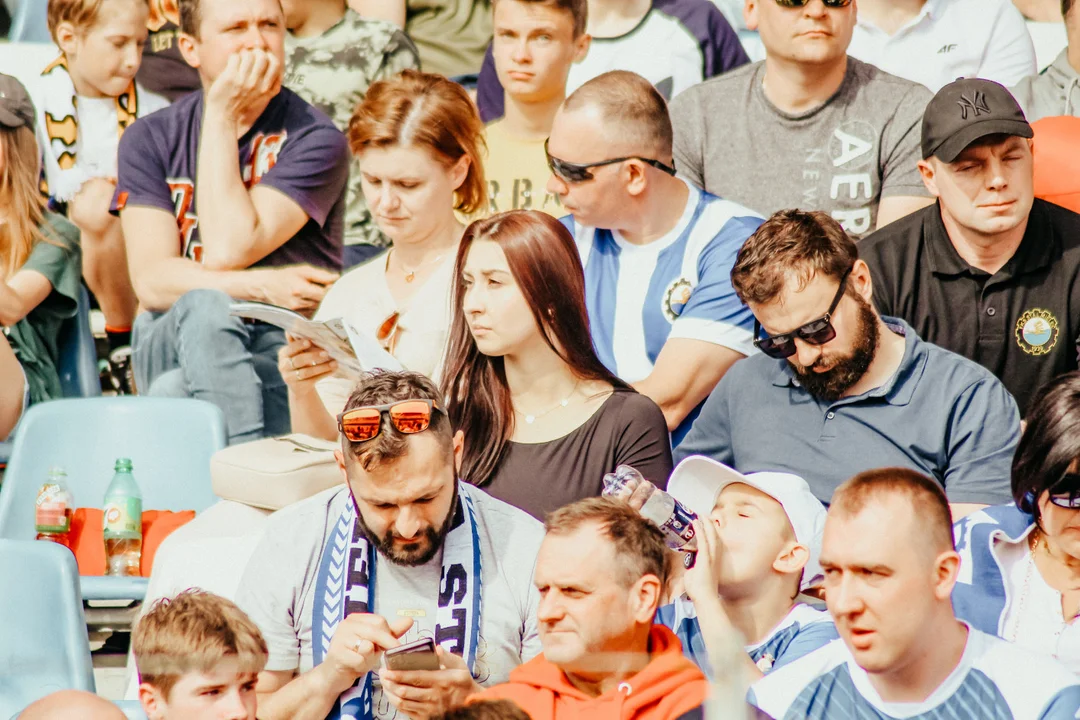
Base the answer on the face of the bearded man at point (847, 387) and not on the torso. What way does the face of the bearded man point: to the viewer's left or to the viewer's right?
to the viewer's left

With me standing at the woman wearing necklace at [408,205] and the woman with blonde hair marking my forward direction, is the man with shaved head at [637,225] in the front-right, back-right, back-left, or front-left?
back-right

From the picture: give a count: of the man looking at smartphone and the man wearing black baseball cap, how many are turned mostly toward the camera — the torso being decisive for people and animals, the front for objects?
2

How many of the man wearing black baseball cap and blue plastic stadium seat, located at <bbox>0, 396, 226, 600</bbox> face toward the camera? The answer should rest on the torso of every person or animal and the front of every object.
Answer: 2

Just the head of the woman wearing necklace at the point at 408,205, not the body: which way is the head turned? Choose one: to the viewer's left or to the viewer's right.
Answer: to the viewer's left

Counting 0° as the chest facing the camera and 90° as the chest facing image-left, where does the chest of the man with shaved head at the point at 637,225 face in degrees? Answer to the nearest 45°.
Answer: approximately 45°
